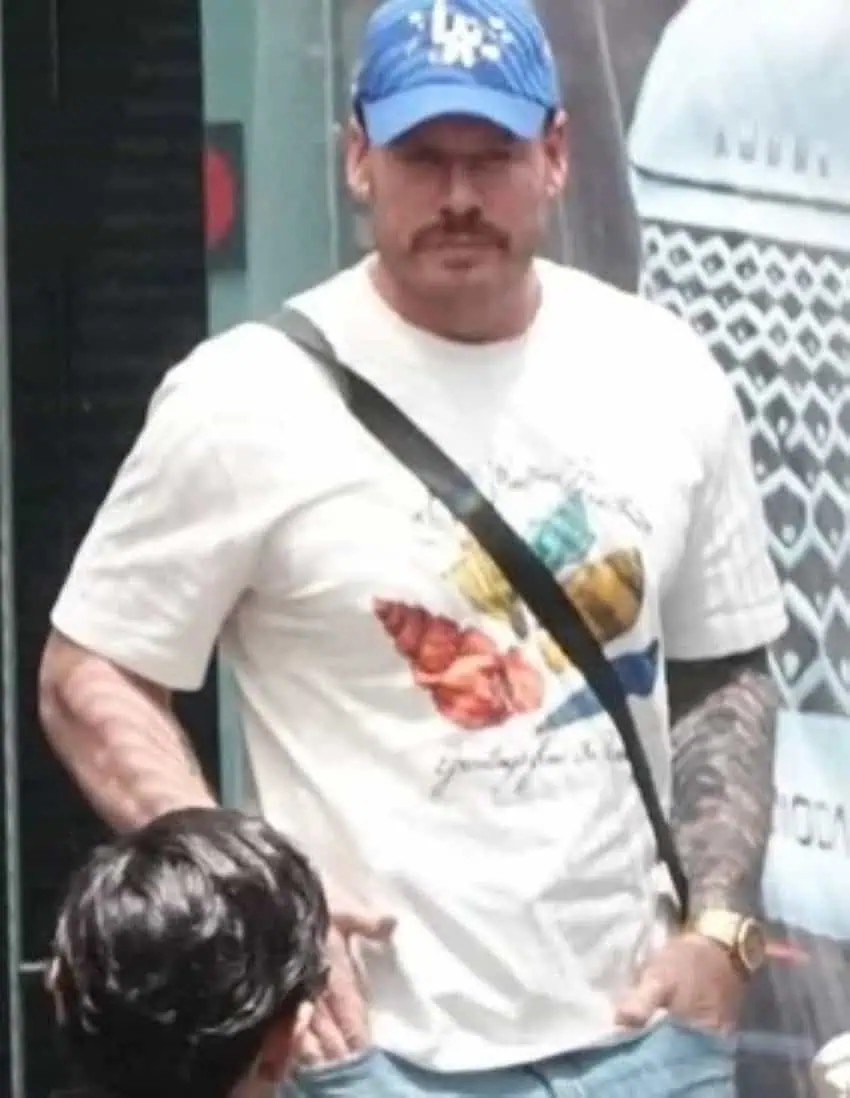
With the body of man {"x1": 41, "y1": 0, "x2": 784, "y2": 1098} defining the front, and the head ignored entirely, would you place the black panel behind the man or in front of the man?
behind

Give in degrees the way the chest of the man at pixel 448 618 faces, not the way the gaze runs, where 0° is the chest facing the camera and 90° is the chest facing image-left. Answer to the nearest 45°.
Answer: approximately 0°

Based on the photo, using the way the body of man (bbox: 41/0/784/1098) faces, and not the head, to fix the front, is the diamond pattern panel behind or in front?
behind
